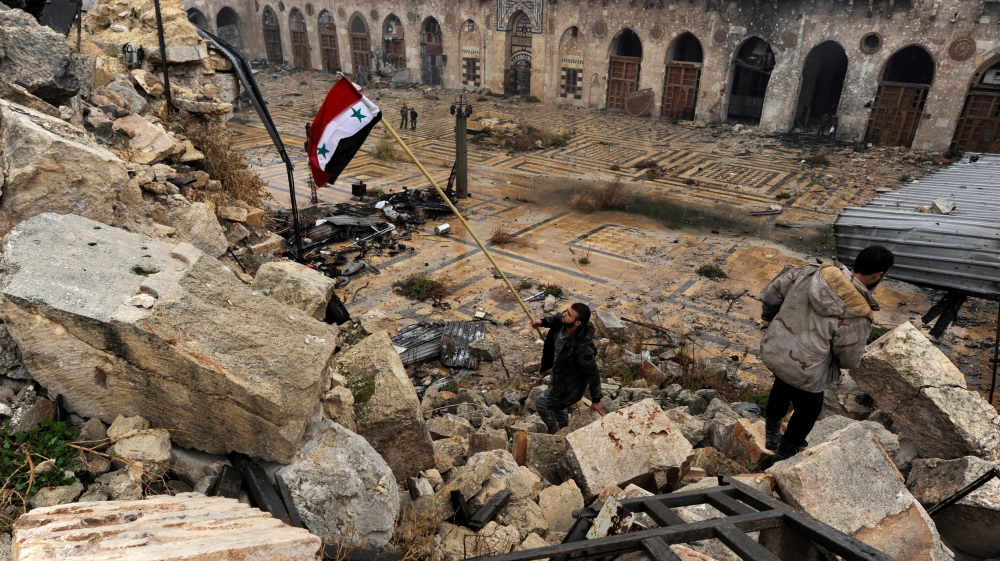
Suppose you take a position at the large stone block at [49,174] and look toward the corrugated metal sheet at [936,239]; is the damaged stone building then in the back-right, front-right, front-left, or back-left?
front-left

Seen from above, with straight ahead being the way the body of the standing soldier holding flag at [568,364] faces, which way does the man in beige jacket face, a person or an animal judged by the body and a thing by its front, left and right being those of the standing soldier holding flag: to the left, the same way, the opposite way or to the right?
the opposite way

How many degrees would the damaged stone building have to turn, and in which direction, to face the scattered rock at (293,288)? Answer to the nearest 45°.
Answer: approximately 45° to its left

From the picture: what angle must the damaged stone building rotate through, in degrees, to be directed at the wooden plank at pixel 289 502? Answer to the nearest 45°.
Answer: approximately 45° to its left

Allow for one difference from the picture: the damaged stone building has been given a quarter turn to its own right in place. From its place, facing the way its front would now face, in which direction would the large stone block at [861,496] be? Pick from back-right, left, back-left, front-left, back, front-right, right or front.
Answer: back-left

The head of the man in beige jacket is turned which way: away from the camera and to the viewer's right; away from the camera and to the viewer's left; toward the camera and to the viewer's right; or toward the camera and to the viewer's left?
away from the camera and to the viewer's right

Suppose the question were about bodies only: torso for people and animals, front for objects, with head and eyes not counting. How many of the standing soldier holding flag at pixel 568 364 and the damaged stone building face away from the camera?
0

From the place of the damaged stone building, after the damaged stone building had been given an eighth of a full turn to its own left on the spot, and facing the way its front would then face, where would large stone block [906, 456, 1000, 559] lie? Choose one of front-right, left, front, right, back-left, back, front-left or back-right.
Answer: front

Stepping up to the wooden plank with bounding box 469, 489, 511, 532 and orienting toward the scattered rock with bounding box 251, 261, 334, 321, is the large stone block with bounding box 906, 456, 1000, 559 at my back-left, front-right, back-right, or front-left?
back-right

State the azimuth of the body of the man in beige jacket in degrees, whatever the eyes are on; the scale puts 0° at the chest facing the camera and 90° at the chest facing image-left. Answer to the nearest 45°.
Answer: approximately 225°

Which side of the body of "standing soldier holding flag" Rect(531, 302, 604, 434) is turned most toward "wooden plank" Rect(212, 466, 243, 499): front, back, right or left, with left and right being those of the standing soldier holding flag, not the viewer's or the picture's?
front

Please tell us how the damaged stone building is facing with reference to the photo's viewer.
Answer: facing the viewer and to the left of the viewer

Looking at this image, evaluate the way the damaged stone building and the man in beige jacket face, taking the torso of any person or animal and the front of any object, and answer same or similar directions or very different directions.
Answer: very different directions
